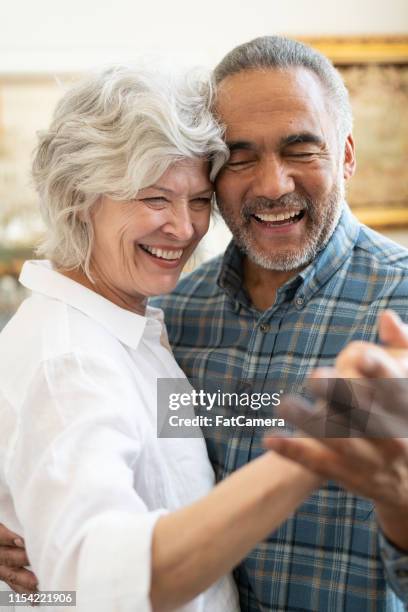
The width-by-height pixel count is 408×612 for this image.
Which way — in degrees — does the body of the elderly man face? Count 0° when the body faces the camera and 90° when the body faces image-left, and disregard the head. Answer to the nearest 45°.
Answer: approximately 45°

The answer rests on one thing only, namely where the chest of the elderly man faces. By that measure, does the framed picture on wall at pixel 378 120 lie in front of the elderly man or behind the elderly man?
behind

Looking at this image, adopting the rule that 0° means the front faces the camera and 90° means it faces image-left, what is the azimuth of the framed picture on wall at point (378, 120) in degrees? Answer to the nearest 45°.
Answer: approximately 0°

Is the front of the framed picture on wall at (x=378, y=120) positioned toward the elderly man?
yes

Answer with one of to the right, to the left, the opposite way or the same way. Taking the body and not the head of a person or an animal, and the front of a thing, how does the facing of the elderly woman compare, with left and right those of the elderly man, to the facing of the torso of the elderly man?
to the left

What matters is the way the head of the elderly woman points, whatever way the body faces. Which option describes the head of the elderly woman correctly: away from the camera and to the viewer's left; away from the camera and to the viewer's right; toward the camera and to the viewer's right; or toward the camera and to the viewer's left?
toward the camera and to the viewer's right

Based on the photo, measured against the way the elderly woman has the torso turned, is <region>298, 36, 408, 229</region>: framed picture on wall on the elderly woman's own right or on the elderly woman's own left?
on the elderly woman's own left
